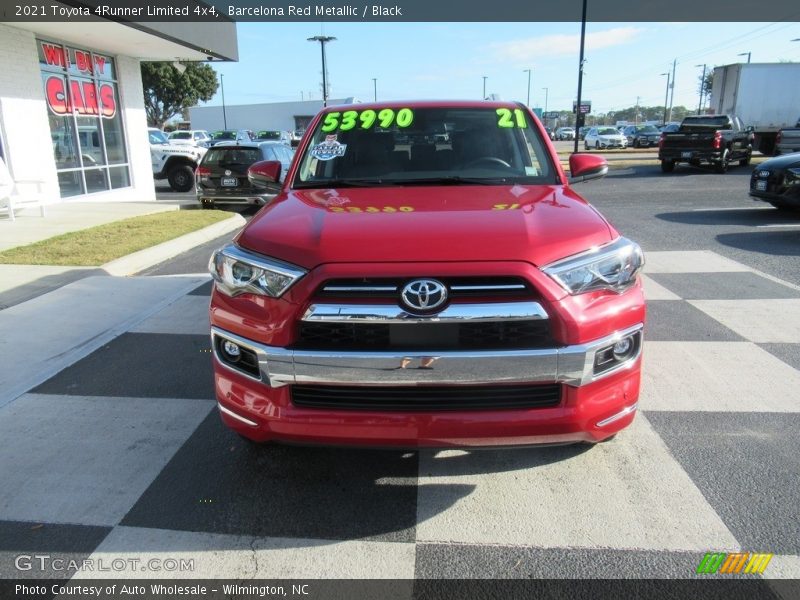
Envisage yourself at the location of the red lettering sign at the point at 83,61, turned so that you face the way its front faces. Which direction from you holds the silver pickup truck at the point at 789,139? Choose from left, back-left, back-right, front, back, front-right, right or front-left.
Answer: front-left

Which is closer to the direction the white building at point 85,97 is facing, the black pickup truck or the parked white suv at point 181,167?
the black pickup truck

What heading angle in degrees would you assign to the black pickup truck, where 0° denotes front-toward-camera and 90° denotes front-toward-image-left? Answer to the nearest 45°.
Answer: approximately 225°

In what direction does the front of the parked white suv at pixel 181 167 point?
to the viewer's right

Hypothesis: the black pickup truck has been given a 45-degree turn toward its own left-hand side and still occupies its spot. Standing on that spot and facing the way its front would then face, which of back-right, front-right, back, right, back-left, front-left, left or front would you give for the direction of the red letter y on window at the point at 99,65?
back-left

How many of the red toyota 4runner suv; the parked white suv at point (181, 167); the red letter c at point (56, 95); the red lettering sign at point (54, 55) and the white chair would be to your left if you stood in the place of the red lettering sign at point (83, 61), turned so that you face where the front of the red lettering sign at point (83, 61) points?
1

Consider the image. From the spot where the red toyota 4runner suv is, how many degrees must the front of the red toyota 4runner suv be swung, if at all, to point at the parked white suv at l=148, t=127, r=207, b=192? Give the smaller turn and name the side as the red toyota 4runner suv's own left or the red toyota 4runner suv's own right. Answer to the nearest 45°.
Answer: approximately 135° to the red toyota 4runner suv's own right

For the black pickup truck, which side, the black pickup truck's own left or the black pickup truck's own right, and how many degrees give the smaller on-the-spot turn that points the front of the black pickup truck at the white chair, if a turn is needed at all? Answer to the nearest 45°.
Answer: approximately 180°

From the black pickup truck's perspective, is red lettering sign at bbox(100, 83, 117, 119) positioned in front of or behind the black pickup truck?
behind

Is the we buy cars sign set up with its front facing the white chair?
no

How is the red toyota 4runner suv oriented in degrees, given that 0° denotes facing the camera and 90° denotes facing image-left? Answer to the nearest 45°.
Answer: approximately 0°
